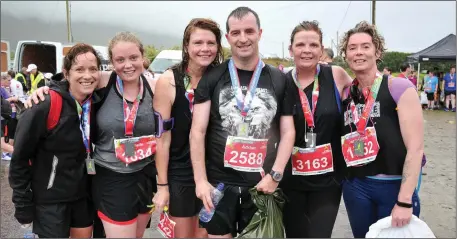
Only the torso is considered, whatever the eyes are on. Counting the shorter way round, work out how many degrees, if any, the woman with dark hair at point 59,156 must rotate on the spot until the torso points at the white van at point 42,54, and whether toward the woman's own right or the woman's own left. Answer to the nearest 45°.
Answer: approximately 135° to the woman's own left
